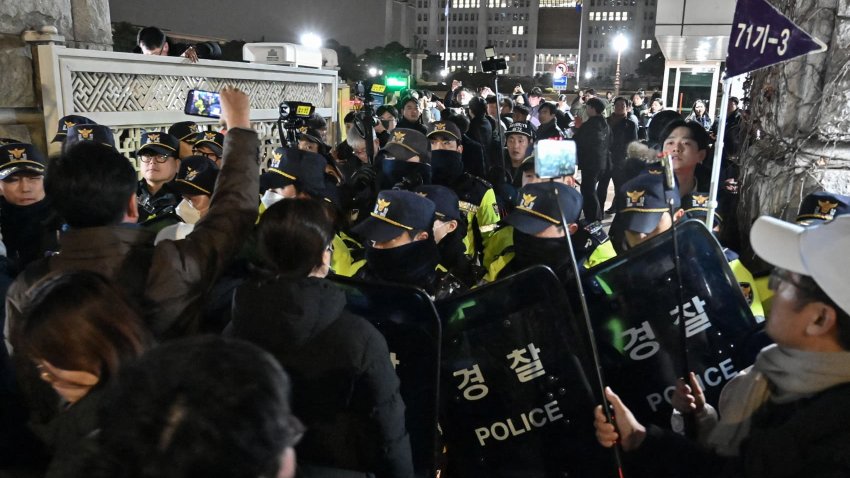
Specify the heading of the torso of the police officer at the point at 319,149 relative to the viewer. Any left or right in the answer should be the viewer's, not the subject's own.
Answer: facing the viewer and to the left of the viewer

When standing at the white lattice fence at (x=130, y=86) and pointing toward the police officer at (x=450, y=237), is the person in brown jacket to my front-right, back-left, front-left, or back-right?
front-right

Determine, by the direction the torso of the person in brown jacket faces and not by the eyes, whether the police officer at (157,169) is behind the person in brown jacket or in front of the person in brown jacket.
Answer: in front

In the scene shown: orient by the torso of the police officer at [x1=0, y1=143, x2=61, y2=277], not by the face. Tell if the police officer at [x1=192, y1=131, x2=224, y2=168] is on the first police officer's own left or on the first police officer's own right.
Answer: on the first police officer's own left

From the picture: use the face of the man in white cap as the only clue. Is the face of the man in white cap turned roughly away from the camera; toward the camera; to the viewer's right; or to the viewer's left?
to the viewer's left

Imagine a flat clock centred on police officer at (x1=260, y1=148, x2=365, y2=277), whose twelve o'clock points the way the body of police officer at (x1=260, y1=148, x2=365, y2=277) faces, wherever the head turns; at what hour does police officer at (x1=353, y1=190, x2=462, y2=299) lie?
police officer at (x1=353, y1=190, x2=462, y2=299) is roughly at 10 o'clock from police officer at (x1=260, y1=148, x2=365, y2=277).

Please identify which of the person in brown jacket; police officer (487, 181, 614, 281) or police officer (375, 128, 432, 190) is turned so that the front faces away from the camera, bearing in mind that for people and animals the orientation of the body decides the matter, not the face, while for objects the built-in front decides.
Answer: the person in brown jacket

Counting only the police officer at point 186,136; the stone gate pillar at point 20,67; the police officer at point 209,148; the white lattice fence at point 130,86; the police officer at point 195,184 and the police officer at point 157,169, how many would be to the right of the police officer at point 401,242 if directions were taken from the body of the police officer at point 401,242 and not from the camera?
6

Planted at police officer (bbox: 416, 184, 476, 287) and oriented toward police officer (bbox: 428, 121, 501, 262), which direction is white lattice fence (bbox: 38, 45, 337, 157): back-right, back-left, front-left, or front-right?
front-left

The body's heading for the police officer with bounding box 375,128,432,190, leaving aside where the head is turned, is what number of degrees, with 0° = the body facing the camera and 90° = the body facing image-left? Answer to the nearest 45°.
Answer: approximately 45°

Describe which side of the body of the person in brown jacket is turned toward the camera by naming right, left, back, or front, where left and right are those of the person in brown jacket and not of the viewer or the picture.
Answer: back

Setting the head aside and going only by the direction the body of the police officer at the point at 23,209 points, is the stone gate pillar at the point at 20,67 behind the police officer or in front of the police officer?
behind

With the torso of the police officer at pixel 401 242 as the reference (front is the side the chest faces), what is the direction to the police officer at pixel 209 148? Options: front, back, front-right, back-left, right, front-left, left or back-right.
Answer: right

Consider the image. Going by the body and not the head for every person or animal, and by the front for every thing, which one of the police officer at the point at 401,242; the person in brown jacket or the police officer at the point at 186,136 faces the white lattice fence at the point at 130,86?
the person in brown jacket

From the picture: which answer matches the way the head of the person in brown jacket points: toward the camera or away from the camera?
away from the camera
